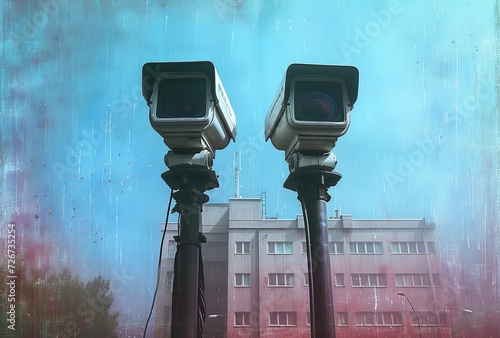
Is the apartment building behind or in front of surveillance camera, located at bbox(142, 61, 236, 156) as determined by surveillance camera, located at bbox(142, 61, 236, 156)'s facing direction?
behind

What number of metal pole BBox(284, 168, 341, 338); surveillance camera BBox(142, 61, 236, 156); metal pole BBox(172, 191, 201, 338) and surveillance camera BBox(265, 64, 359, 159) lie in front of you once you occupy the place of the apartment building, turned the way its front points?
4

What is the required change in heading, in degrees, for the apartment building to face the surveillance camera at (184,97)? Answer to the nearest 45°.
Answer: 0° — it already faces it

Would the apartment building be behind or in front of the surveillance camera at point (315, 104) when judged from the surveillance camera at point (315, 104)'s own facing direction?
behind

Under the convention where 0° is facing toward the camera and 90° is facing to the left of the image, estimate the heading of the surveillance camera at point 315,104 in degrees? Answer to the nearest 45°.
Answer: approximately 315°

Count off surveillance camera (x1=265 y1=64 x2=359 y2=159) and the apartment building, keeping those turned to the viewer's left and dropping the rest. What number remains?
0

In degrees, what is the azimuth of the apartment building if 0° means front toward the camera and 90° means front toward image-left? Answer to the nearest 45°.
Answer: approximately 0°

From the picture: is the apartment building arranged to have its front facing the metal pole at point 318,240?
yes

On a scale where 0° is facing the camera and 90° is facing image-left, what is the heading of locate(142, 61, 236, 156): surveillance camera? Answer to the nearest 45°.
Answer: approximately 45°

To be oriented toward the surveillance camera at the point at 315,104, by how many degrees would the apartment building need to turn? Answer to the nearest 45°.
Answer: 0° — it already faces it

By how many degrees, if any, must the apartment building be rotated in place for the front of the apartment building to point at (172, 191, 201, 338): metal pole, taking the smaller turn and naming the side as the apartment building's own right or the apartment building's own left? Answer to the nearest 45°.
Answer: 0° — it already faces it

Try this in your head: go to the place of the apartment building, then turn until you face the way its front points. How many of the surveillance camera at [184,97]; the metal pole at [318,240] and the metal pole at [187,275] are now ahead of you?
3
